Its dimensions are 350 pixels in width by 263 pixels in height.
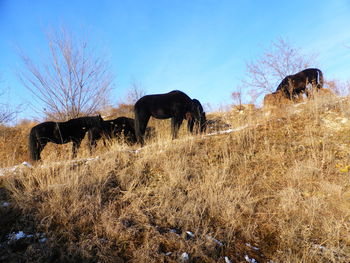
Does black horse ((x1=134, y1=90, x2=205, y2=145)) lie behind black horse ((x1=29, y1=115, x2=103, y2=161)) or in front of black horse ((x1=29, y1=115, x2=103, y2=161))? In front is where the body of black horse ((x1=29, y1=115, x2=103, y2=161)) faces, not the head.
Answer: in front

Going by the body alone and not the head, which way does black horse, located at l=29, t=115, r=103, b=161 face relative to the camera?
to the viewer's right

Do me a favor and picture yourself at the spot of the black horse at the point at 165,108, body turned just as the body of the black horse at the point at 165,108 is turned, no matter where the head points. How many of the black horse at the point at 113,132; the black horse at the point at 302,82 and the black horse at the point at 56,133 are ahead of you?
1

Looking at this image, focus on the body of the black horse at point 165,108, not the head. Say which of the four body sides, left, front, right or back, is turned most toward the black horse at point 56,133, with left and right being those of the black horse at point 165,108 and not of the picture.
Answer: back

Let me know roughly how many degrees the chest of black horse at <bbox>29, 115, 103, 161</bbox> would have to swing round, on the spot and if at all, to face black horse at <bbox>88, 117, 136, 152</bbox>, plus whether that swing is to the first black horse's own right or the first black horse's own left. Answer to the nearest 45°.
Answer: approximately 45° to the first black horse's own left

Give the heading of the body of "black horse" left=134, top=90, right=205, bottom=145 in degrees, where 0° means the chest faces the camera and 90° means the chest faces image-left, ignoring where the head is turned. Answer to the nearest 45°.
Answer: approximately 270°

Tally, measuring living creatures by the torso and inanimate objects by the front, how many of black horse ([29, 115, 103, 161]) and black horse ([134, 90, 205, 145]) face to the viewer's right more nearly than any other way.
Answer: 2

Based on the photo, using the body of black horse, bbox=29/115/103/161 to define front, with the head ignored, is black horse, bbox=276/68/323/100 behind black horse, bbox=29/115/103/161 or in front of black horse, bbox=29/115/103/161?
in front

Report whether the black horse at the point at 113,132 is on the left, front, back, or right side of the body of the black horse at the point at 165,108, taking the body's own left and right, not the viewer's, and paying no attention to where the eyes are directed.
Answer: back
